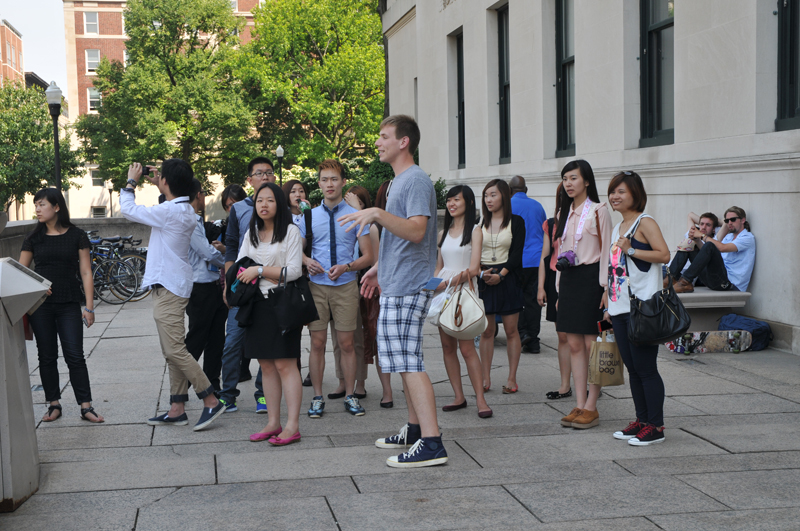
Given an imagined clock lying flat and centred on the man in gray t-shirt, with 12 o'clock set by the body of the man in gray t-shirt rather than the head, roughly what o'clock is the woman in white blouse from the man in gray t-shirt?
The woman in white blouse is roughly at 1 o'clock from the man in gray t-shirt.

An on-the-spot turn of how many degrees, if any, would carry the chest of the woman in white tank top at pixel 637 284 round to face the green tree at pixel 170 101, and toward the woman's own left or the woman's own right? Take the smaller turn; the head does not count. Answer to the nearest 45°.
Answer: approximately 90° to the woman's own right

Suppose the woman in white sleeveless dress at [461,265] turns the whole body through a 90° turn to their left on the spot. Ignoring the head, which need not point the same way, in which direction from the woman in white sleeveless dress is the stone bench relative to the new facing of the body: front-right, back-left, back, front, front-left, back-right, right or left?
left

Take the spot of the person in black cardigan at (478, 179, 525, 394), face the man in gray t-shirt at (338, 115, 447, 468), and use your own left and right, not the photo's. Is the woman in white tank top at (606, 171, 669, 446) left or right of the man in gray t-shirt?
left

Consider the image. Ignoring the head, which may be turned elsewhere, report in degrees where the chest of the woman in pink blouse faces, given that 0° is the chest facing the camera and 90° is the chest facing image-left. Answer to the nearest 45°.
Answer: approximately 45°

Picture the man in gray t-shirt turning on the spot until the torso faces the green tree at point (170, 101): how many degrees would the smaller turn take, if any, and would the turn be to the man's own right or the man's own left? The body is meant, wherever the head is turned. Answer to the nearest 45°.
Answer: approximately 90° to the man's own right

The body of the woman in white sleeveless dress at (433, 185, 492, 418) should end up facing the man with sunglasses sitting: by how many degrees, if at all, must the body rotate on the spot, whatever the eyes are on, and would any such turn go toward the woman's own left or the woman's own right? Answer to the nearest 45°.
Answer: approximately 180°

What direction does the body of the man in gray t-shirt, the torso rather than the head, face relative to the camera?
to the viewer's left

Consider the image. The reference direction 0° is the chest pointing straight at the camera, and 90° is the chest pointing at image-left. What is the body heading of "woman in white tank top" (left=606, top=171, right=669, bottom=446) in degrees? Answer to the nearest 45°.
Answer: approximately 45°

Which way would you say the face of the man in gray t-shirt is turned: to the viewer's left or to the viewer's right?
to the viewer's left
